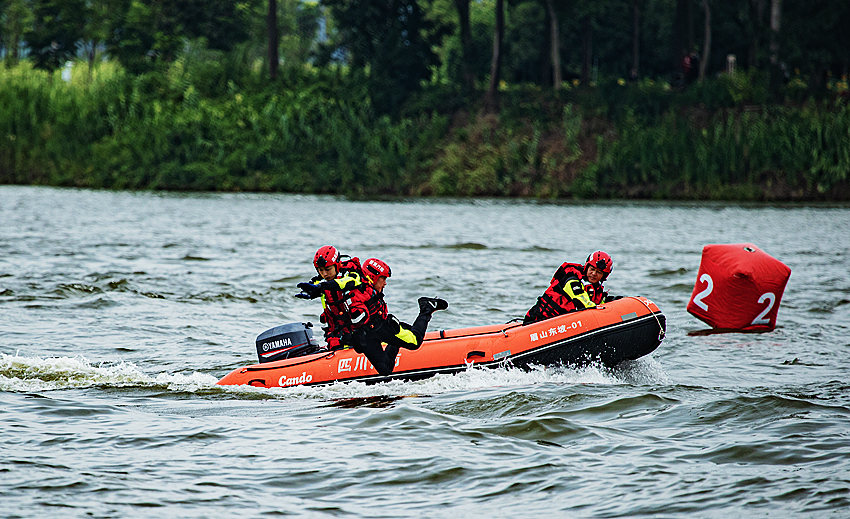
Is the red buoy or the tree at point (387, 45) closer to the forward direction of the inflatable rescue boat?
the red buoy

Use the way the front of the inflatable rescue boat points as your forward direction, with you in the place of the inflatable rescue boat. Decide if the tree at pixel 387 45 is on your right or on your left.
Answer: on your left

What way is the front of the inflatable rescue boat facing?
to the viewer's right

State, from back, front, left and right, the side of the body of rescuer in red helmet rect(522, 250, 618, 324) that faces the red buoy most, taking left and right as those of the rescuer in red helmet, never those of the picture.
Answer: left

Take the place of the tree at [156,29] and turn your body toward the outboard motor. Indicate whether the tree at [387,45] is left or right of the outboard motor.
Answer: left
